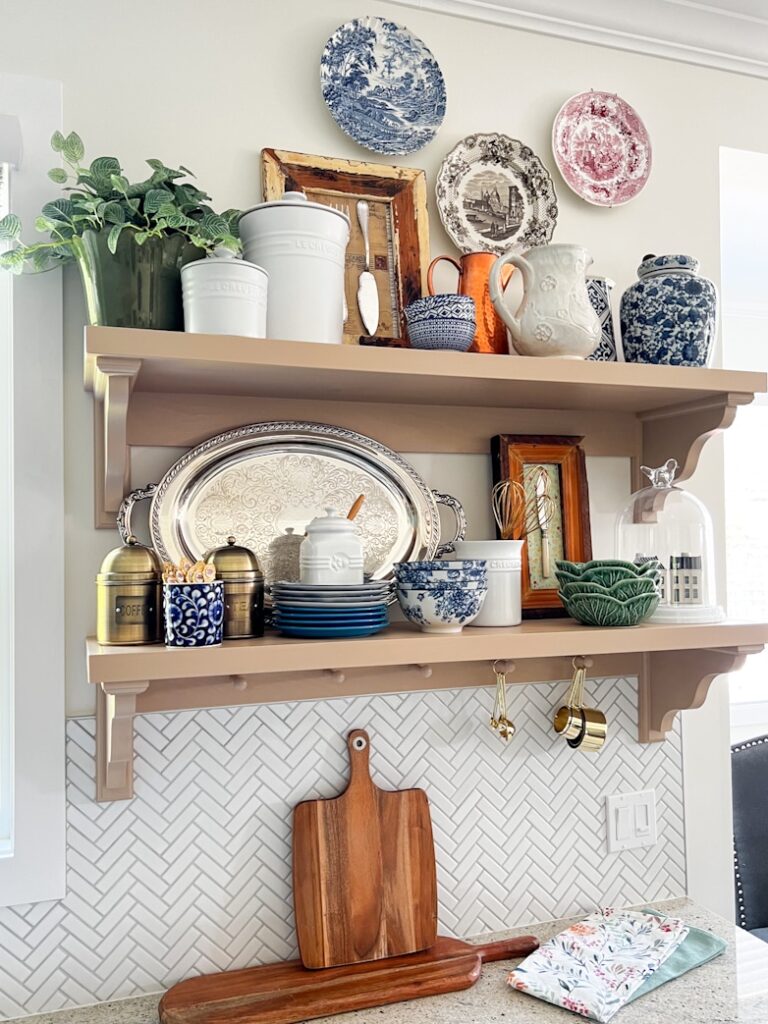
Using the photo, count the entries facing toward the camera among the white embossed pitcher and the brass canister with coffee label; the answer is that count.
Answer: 1

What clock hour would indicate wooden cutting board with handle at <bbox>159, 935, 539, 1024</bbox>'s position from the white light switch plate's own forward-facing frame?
The wooden cutting board with handle is roughly at 3 o'clock from the white light switch plate.

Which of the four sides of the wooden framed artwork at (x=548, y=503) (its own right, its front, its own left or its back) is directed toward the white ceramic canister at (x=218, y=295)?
right

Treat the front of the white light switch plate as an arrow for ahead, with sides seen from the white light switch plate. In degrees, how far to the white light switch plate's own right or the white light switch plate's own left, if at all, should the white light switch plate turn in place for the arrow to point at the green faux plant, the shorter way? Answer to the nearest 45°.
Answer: approximately 90° to the white light switch plate's own right

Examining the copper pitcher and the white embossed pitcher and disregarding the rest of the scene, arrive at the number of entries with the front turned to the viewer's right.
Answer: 2

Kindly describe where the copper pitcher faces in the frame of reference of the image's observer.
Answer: facing to the right of the viewer

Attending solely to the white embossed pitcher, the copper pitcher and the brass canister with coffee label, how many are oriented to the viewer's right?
2

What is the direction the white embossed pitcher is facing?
to the viewer's right
